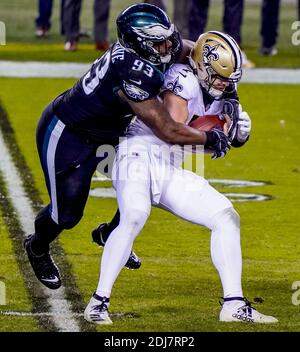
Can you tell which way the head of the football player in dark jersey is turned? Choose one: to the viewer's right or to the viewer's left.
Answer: to the viewer's right

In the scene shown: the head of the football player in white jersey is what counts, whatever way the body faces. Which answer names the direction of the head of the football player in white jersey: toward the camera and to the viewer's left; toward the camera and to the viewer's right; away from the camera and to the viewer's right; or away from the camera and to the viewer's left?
toward the camera and to the viewer's right

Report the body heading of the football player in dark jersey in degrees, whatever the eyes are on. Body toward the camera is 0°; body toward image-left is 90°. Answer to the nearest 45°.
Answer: approximately 270°
